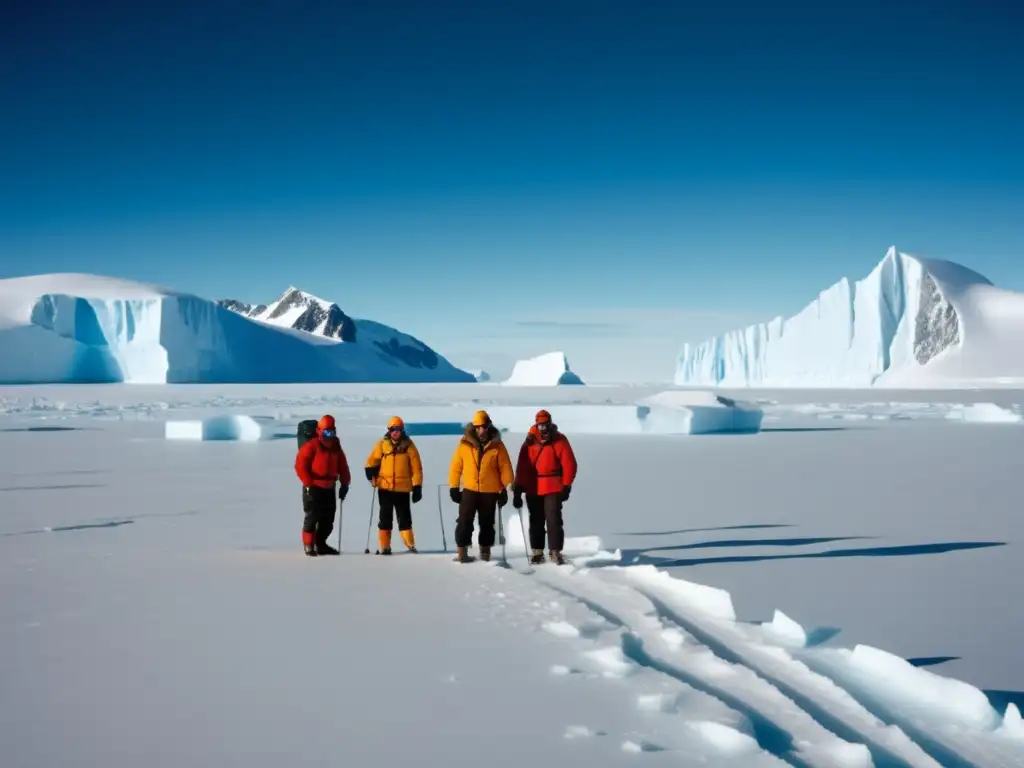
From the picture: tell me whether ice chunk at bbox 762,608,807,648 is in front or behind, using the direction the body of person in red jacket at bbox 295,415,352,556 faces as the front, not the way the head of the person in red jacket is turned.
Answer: in front

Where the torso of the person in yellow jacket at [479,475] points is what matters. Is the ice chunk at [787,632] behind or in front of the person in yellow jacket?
in front

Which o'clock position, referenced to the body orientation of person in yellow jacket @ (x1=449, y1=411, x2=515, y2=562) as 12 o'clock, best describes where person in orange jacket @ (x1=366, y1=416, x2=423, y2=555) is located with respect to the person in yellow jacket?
The person in orange jacket is roughly at 4 o'clock from the person in yellow jacket.

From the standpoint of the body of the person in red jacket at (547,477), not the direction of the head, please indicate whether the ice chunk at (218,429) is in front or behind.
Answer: behind

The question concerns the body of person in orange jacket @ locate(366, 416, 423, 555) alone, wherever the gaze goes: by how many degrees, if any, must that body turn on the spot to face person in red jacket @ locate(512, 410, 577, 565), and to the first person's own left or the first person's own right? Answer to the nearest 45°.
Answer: approximately 45° to the first person's own left

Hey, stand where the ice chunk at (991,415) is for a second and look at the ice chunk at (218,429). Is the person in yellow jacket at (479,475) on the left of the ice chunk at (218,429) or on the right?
left
